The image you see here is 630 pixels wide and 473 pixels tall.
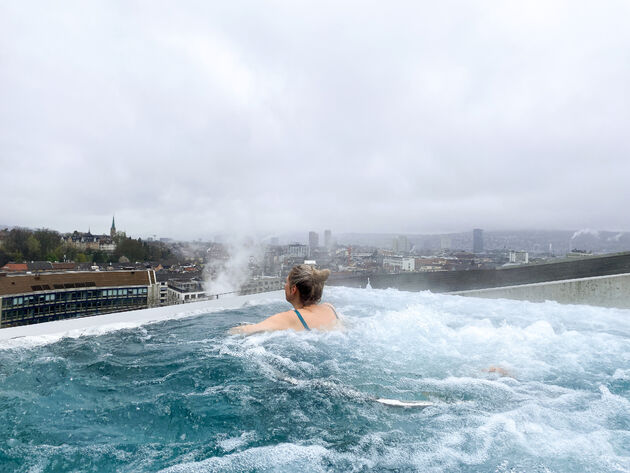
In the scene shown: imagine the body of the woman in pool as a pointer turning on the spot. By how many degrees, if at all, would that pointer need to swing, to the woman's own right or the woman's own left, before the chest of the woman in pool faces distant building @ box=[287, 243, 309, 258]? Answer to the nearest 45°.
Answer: approximately 45° to the woman's own right

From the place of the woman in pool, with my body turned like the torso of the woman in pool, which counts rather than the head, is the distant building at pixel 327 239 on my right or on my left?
on my right

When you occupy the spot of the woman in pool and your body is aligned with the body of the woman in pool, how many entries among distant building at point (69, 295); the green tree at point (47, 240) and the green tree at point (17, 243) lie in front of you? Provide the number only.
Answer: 3

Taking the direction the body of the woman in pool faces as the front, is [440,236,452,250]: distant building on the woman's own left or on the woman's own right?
on the woman's own right

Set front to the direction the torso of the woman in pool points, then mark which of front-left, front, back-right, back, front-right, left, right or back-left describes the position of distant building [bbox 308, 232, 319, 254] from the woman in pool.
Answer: front-right

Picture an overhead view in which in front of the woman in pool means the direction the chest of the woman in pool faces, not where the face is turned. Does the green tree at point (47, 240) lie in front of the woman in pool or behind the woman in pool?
in front

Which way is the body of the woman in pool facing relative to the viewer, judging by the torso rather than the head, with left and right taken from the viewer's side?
facing away from the viewer and to the left of the viewer

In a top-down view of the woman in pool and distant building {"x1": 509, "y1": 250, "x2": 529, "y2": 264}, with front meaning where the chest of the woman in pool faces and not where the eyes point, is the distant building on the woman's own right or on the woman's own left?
on the woman's own right

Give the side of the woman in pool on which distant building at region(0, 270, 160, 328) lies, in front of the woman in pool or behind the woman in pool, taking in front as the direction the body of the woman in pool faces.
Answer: in front

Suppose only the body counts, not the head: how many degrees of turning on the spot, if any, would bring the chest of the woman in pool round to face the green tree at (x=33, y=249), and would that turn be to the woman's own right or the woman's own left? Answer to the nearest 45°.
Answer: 0° — they already face it
